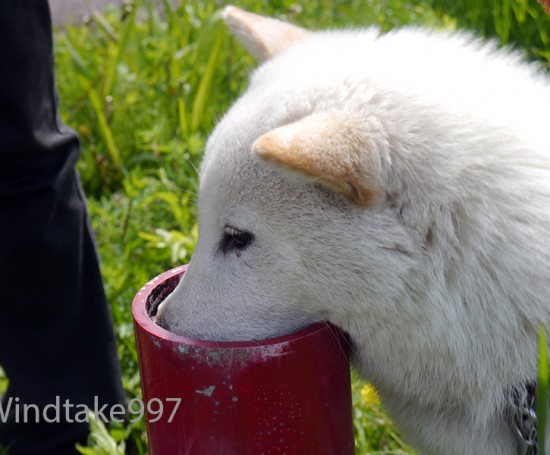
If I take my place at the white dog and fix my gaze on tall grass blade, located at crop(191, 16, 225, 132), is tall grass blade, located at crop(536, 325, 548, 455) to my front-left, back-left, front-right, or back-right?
back-right

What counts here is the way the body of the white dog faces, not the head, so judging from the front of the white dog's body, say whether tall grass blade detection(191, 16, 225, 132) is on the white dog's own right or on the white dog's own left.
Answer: on the white dog's own right

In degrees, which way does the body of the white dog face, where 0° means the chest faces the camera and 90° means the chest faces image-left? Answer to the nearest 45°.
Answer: approximately 90°

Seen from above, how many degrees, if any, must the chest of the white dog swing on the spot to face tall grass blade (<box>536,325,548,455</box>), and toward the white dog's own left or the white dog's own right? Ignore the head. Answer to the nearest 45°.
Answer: approximately 180°

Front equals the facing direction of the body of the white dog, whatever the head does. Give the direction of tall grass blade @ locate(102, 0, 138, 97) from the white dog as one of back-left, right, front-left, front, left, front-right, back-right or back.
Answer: front-right
